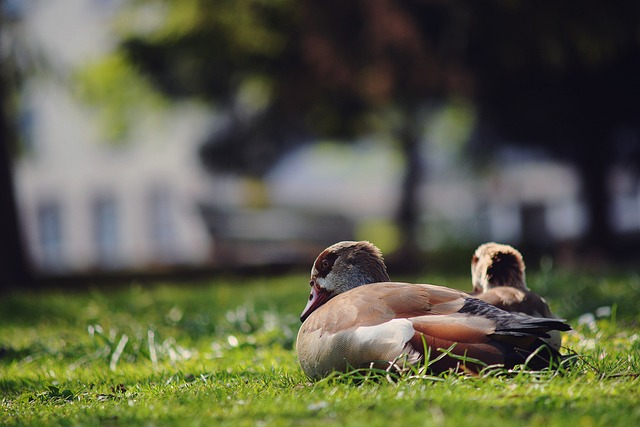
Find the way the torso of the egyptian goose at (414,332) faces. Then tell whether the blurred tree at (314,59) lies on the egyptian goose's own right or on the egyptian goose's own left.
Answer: on the egyptian goose's own right

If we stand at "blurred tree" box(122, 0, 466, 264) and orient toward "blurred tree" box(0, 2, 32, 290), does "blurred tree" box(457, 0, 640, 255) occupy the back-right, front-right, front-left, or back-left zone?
back-left

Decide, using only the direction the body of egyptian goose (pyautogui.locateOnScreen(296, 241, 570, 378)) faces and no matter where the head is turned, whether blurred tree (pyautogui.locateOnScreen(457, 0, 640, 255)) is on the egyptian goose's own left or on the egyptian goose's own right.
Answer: on the egyptian goose's own right

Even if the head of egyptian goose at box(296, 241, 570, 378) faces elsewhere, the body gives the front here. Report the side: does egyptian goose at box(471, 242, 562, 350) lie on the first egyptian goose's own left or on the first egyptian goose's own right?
on the first egyptian goose's own right

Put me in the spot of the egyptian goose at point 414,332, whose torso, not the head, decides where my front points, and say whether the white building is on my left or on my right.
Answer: on my right

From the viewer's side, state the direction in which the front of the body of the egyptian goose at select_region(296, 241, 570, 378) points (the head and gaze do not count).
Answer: to the viewer's left

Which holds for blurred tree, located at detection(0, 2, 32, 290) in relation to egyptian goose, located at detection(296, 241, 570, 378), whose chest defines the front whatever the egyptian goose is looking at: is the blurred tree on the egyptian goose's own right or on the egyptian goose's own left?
on the egyptian goose's own right
